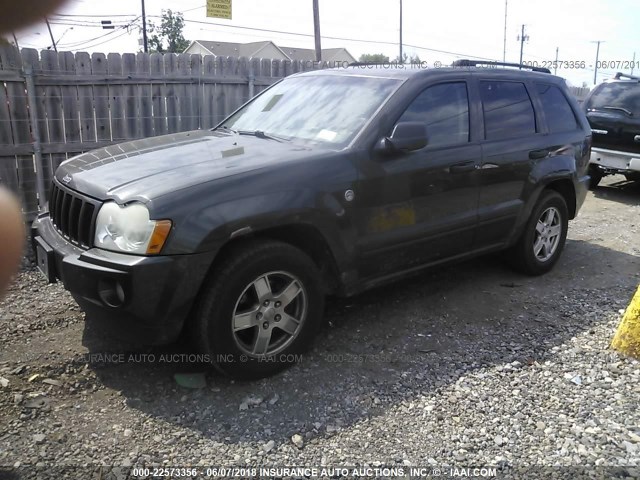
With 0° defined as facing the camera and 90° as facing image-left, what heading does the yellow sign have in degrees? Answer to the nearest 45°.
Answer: approximately 0°

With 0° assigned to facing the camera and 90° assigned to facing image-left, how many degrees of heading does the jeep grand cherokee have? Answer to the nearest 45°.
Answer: approximately 45°

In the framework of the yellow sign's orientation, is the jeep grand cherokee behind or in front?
in front

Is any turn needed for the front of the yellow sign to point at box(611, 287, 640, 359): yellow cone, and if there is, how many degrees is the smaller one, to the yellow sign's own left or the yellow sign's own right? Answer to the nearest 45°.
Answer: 0° — it already faces it

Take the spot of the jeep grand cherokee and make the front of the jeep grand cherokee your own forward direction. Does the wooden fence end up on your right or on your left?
on your right

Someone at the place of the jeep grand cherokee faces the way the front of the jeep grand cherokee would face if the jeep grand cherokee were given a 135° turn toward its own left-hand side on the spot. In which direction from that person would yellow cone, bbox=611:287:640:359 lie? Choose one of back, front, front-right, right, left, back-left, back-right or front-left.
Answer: front

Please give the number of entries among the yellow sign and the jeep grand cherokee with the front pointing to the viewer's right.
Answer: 0

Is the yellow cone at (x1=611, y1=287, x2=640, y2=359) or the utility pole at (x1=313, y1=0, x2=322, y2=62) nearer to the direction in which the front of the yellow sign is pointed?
the yellow cone

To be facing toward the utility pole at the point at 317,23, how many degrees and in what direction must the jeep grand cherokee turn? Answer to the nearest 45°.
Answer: approximately 135° to its right
